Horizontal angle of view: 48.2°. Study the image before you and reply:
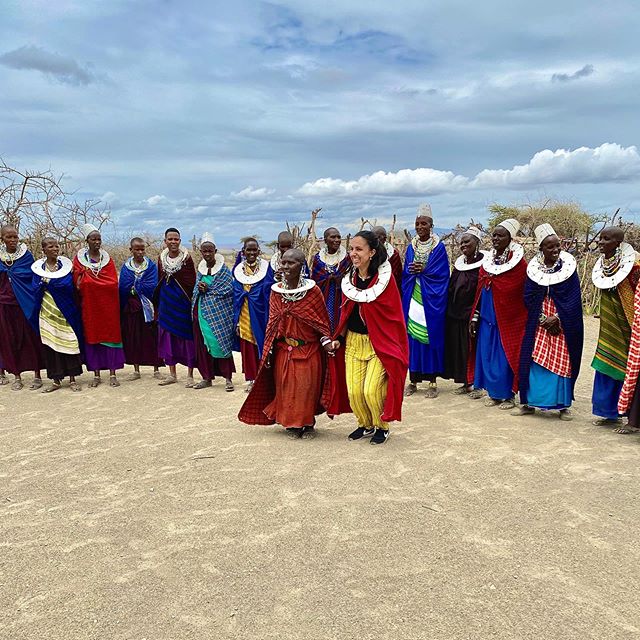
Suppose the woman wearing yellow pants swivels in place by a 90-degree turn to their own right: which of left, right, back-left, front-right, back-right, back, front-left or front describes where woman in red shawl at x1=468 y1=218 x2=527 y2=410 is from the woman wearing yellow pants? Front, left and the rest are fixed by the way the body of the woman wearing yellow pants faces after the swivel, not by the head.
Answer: right

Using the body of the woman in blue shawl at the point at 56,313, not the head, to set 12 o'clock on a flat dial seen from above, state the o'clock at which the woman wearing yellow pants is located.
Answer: The woman wearing yellow pants is roughly at 11 o'clock from the woman in blue shawl.

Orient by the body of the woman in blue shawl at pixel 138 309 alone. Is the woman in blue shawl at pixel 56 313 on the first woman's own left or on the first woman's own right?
on the first woman's own right

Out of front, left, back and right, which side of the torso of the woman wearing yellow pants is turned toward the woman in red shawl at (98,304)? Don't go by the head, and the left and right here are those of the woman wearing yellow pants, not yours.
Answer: right

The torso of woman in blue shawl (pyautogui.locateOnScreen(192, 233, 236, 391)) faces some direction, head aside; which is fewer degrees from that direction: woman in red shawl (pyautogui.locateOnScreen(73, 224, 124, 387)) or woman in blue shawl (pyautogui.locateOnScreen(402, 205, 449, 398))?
the woman in red shawl

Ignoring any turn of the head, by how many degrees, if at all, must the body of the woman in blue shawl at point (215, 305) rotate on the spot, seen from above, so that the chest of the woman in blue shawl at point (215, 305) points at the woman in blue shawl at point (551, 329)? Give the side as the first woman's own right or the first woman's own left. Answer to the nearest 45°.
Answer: approximately 90° to the first woman's own left

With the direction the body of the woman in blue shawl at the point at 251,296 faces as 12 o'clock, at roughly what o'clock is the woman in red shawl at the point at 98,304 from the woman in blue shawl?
The woman in red shawl is roughly at 4 o'clock from the woman in blue shawl.

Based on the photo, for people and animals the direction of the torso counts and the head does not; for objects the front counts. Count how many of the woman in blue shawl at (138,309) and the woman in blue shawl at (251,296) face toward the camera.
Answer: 2

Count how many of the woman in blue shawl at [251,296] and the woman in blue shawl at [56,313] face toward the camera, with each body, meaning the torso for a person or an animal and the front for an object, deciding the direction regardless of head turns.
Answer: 2

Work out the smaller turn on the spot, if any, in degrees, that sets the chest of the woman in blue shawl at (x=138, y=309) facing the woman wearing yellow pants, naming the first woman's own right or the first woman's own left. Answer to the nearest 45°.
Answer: approximately 45° to the first woman's own left

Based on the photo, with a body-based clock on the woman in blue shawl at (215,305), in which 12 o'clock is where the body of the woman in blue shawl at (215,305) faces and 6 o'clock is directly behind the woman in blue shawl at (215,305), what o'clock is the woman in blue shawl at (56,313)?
the woman in blue shawl at (56,313) is roughly at 2 o'clock from the woman in blue shawl at (215,305).
